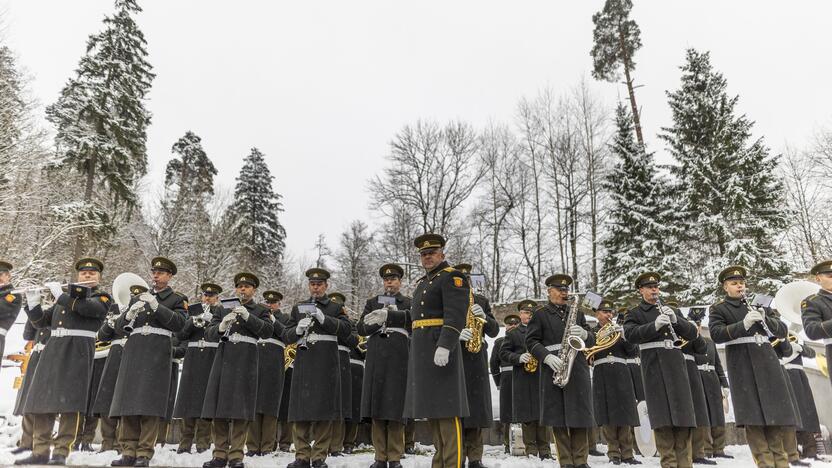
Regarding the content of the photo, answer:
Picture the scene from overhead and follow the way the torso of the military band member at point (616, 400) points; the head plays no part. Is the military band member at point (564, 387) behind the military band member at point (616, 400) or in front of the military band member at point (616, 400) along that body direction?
in front

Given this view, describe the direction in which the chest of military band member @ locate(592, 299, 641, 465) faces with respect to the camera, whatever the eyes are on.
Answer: toward the camera

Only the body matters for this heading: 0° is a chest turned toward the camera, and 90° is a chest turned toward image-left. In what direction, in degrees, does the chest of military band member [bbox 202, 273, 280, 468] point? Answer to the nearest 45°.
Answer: approximately 45°

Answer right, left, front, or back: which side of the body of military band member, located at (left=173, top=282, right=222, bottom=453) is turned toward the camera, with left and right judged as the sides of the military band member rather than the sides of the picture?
front

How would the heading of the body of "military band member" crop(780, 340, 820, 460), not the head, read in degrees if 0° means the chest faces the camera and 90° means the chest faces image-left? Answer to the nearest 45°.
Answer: approximately 45°

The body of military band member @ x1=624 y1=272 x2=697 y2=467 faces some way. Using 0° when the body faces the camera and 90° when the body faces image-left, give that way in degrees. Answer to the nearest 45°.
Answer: approximately 315°

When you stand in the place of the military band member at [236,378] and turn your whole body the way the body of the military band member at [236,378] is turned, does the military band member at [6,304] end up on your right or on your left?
on your right

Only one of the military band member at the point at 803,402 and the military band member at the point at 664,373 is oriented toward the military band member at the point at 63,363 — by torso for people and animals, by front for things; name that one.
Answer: the military band member at the point at 803,402
